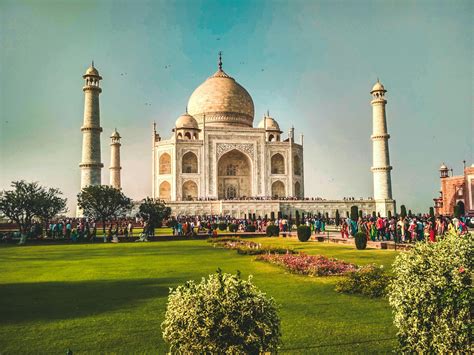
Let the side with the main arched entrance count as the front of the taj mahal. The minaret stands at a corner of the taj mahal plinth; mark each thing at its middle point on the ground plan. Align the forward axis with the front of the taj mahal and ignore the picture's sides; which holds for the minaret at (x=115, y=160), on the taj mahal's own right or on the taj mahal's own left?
on the taj mahal's own right

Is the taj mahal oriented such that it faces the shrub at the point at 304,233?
yes

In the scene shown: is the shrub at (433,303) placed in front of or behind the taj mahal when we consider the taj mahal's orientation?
in front

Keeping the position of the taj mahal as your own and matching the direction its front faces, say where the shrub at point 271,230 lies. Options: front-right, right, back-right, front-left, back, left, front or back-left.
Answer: front

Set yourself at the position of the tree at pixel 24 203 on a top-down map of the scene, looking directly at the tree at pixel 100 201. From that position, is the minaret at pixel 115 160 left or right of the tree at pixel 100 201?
left

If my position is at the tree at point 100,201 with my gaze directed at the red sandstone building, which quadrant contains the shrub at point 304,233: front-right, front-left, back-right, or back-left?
front-right

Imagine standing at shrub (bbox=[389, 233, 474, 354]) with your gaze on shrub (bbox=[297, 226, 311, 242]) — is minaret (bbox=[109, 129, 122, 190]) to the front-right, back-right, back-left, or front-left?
front-left

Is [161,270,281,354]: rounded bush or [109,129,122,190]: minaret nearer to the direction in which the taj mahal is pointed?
the rounded bush

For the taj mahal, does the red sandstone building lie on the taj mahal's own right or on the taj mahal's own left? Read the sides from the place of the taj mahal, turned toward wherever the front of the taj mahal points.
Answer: on the taj mahal's own left

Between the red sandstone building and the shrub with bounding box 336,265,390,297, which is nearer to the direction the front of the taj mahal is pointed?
the shrub

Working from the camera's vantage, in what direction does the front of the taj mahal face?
facing the viewer

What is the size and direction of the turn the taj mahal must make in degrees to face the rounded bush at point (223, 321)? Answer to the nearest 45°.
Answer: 0° — it already faces it

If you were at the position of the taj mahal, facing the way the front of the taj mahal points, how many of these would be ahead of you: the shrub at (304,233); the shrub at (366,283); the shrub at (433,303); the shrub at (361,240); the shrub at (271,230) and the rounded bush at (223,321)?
6

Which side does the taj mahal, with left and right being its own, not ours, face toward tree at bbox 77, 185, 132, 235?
front

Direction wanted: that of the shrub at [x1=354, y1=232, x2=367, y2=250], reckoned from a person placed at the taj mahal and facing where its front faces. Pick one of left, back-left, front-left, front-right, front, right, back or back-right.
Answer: front
